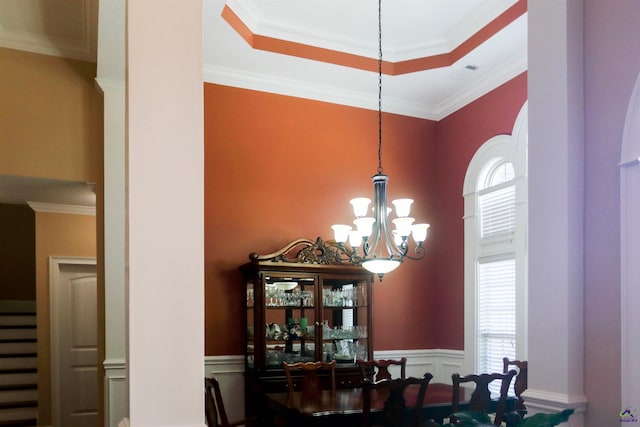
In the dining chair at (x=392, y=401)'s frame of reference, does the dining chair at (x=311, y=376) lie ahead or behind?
ahead

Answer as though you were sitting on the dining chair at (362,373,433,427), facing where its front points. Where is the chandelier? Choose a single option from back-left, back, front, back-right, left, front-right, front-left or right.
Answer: front-right

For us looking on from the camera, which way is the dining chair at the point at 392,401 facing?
facing away from the viewer and to the left of the viewer

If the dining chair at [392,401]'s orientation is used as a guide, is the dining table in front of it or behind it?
in front

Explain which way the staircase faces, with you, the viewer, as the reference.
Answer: facing the viewer

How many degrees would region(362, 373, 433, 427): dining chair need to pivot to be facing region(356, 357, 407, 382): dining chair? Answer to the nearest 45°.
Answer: approximately 45° to its right

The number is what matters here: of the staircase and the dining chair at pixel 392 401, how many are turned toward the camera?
1
